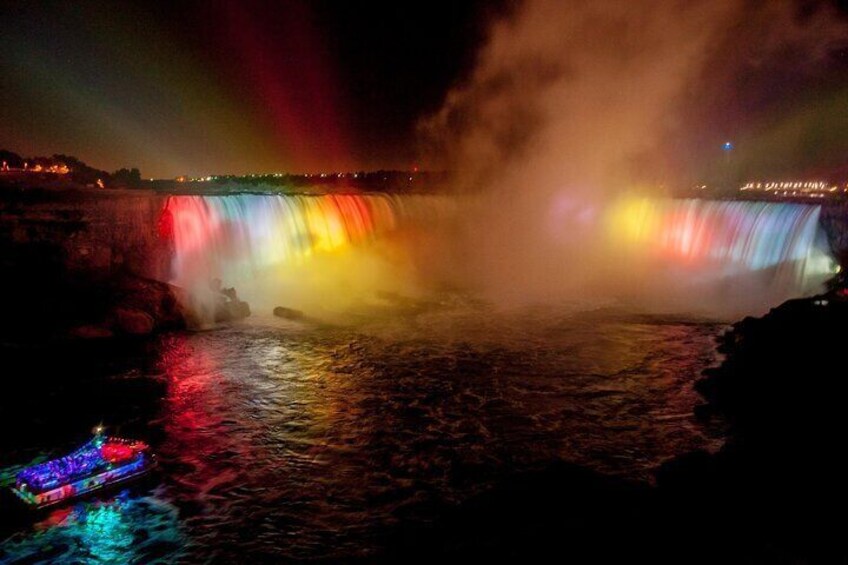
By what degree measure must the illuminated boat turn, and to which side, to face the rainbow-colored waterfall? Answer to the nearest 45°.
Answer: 0° — it already faces it

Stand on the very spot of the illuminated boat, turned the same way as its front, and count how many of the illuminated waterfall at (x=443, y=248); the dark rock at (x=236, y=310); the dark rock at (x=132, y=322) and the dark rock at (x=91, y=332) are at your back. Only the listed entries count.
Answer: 0

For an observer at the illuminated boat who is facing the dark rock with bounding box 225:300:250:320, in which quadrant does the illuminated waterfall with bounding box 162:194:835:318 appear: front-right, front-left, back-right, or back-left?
front-right

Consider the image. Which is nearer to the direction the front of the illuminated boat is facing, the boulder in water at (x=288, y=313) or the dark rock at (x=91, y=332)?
the boulder in water

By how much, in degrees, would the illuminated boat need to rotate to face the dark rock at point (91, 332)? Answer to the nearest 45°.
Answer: approximately 45° to its left

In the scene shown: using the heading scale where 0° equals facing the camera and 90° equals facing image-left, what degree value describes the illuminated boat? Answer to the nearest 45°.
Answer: approximately 225°

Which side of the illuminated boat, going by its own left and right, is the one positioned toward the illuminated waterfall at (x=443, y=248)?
front

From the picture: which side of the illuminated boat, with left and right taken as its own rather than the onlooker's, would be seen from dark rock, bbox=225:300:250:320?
front

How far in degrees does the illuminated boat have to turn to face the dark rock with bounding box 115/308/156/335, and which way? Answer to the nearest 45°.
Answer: approximately 45° to its left

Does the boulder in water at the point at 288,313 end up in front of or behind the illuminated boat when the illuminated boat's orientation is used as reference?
in front
